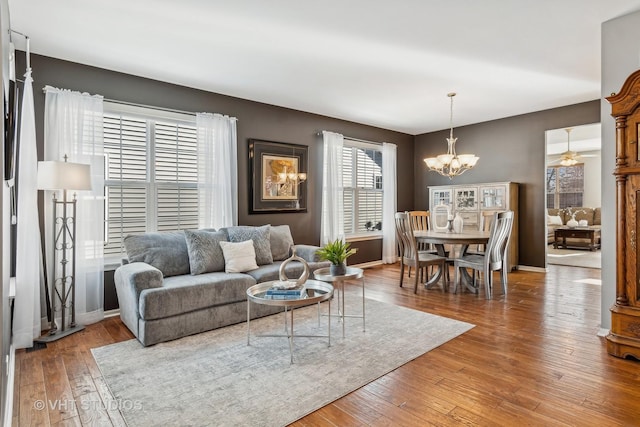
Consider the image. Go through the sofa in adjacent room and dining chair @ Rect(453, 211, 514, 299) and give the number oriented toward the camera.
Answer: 1

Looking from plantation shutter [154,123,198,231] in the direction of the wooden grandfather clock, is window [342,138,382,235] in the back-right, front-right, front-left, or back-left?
front-left

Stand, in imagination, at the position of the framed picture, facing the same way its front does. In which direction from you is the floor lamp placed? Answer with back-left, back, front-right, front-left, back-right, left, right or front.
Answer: right

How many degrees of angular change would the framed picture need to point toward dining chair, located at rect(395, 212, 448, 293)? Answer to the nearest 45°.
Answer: approximately 45° to its left

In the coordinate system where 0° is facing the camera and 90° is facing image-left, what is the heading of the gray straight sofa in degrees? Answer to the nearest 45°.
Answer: approximately 315°

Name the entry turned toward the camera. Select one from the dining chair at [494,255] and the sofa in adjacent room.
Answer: the sofa in adjacent room

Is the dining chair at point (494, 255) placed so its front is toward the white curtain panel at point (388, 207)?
yes

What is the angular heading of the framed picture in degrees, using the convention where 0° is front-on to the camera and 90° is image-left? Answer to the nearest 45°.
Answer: approximately 315°

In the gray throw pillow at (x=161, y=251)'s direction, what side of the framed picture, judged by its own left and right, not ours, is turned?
right

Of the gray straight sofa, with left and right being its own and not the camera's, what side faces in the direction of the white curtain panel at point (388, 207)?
left

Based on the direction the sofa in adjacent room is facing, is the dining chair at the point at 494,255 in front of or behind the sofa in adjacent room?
in front

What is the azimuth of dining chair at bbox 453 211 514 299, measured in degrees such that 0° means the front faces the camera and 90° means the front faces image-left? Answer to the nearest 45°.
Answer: approximately 135°

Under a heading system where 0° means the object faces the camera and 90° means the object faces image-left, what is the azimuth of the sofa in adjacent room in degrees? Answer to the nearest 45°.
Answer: approximately 0°
